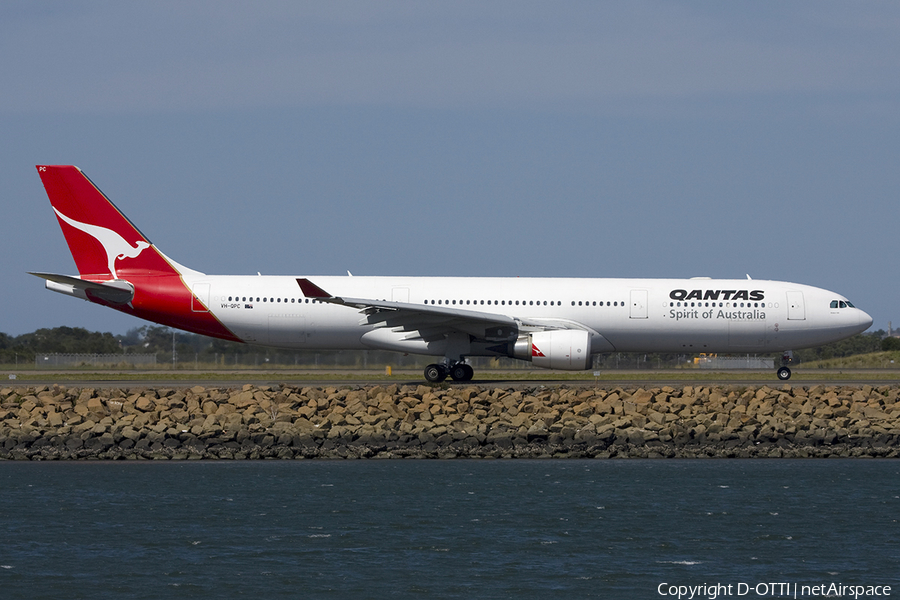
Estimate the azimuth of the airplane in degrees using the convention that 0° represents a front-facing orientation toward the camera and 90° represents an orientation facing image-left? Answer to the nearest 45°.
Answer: approximately 270°
